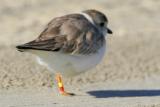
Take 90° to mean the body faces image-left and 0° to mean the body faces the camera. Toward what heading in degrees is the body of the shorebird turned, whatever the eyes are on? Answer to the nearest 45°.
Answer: approximately 270°
